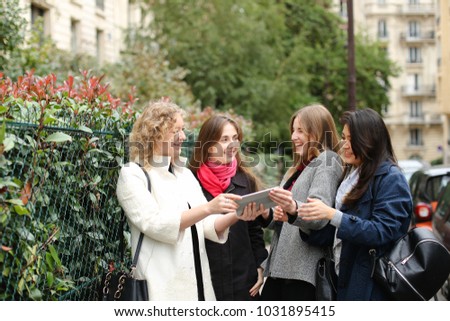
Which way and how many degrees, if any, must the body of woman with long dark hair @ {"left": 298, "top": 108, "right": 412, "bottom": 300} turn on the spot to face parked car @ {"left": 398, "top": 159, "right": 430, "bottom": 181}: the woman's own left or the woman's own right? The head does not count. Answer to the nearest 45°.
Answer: approximately 90° to the woman's own right

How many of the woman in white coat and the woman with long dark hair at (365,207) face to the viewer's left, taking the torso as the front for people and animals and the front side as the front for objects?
1

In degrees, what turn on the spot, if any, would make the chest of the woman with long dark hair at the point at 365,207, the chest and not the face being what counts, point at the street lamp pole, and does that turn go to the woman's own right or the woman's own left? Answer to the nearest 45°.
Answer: approximately 90° to the woman's own right

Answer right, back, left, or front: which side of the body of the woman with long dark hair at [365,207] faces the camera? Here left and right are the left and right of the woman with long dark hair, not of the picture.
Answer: left

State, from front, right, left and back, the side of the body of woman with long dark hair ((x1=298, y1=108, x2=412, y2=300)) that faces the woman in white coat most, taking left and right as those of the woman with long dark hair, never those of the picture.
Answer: front

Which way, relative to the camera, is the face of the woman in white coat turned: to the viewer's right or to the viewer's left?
to the viewer's right

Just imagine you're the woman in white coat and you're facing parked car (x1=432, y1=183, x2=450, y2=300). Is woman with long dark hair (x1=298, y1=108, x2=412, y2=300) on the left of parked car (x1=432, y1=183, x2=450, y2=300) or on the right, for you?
right

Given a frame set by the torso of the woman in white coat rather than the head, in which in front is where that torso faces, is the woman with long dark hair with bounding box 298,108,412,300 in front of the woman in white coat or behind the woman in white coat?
in front

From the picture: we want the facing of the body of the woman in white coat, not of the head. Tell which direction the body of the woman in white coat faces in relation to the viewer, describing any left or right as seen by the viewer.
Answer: facing the viewer and to the right of the viewer

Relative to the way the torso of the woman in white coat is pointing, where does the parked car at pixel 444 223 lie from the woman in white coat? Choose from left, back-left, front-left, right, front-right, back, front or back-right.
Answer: left

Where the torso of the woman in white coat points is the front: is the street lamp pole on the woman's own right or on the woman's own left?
on the woman's own left

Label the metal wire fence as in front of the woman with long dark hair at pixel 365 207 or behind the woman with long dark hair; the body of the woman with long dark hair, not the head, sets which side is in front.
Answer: in front

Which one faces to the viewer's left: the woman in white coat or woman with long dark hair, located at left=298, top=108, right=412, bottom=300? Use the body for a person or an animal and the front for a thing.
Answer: the woman with long dark hair
